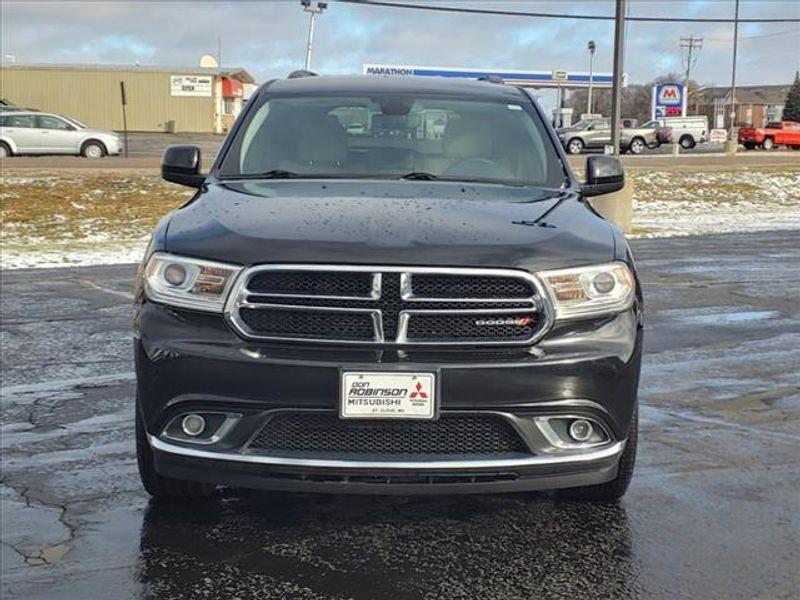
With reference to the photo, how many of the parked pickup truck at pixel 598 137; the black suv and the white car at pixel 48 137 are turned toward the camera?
1

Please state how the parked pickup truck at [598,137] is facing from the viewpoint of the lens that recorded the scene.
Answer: facing to the left of the viewer

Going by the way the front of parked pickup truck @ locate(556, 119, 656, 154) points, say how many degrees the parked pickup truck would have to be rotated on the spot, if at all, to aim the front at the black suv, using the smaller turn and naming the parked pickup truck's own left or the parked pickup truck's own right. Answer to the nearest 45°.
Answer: approximately 90° to the parked pickup truck's own left

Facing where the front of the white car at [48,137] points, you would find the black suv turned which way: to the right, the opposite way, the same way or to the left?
to the right

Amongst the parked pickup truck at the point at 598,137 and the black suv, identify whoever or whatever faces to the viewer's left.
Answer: the parked pickup truck

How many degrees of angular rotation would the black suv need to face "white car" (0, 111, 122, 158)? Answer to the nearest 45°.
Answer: approximately 180°

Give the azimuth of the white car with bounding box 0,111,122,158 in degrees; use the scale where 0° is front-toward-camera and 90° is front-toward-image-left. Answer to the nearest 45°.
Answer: approximately 270°

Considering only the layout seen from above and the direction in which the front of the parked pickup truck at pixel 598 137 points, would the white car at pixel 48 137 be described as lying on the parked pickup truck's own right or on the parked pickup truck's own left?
on the parked pickup truck's own left

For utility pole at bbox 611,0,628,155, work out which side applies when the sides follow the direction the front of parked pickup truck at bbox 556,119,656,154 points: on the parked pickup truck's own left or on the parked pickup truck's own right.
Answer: on the parked pickup truck's own left

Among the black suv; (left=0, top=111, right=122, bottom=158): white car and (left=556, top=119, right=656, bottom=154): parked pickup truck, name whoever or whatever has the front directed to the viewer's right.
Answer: the white car

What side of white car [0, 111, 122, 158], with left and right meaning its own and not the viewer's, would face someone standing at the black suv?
right

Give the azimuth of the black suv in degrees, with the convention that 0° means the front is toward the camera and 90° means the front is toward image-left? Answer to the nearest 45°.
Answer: approximately 0°

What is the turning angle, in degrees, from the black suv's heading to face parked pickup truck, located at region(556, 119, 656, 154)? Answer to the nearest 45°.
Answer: approximately 180°
